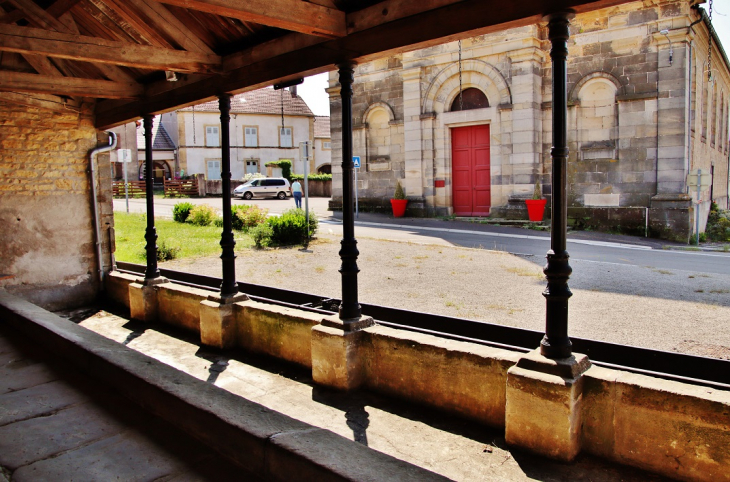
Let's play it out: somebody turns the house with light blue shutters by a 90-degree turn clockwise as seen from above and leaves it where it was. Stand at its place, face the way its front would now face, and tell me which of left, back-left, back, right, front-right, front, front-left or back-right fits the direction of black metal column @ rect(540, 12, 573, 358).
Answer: left

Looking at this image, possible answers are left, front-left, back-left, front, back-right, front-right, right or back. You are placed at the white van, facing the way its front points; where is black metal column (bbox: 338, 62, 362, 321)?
left

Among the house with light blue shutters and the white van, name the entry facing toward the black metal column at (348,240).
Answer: the house with light blue shutters

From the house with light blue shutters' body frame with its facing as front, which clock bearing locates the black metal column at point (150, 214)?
The black metal column is roughly at 12 o'clock from the house with light blue shutters.

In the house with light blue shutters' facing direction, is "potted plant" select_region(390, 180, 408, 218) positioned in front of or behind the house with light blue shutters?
in front

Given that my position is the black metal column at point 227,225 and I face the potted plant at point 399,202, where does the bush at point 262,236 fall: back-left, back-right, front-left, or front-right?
front-left

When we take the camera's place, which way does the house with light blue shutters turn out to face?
facing the viewer

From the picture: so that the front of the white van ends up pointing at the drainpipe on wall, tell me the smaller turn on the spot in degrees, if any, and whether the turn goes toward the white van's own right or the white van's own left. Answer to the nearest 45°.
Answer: approximately 90° to the white van's own left

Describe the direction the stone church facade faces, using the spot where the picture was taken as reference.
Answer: facing the viewer and to the left of the viewer

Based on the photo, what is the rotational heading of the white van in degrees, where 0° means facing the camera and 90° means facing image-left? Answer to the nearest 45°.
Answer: approximately 90°

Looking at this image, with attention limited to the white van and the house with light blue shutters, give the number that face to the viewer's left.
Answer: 1

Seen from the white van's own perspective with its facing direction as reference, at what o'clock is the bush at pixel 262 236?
The bush is roughly at 9 o'clock from the white van.

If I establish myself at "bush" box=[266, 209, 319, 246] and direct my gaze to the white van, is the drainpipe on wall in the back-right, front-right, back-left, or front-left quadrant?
back-left

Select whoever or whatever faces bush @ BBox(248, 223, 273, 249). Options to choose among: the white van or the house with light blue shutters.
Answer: the house with light blue shutters

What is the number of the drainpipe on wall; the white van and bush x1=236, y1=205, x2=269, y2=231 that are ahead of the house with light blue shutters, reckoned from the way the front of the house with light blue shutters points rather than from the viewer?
3

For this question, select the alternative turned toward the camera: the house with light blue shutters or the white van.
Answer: the house with light blue shutters

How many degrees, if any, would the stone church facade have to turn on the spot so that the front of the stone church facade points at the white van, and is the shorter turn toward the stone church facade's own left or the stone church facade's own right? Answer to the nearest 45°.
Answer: approximately 90° to the stone church facade's own right

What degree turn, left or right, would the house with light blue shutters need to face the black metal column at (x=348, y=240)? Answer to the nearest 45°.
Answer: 0° — it already faces it

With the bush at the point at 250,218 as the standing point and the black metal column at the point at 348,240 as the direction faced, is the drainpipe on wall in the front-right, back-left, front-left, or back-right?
front-right

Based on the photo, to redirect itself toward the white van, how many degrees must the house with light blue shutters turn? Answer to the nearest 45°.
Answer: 0° — it already faces it

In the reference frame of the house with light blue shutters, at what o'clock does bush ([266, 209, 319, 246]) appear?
The bush is roughly at 12 o'clock from the house with light blue shutters.
